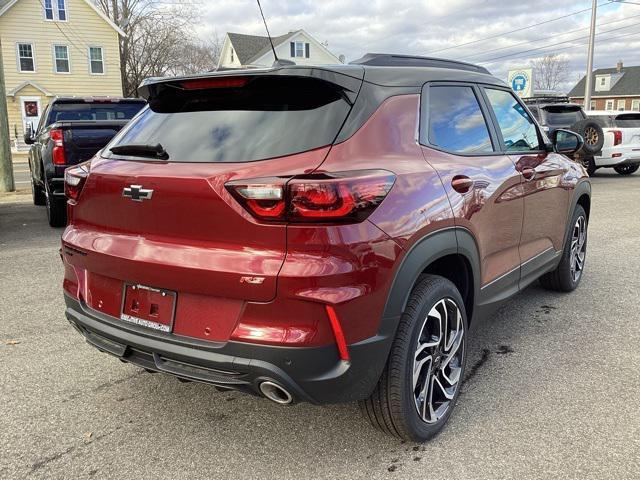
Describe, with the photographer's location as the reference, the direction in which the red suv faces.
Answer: facing away from the viewer and to the right of the viewer

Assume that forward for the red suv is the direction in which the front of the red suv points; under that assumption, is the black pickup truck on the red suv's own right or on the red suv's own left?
on the red suv's own left

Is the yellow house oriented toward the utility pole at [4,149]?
yes

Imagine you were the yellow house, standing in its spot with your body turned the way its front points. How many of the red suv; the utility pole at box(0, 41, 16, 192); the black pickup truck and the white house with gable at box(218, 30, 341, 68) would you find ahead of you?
3

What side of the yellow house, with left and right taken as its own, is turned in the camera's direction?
front

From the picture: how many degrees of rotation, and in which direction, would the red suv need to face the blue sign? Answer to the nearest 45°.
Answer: approximately 45° to its left

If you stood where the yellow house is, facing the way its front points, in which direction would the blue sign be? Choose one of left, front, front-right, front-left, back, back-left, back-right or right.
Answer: front-left

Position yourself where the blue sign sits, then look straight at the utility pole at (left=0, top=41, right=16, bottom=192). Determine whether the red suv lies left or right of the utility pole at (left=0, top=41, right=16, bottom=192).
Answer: left

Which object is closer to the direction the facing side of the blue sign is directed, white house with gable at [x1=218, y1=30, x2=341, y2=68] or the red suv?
the red suv

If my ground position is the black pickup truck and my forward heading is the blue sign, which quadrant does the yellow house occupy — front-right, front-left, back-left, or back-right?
front-left

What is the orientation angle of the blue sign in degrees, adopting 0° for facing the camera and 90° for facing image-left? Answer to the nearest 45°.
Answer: approximately 0°

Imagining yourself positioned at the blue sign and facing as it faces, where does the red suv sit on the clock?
The red suv is roughly at 12 o'clock from the blue sign.

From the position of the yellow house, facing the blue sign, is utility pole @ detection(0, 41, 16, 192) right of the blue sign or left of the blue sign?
right

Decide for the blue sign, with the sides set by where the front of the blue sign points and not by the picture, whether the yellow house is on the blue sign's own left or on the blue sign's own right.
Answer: on the blue sign's own right

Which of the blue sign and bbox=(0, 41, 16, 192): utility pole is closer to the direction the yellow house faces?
the utility pole

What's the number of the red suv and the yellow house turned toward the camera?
1

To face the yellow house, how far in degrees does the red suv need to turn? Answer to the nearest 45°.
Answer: approximately 90° to its left
